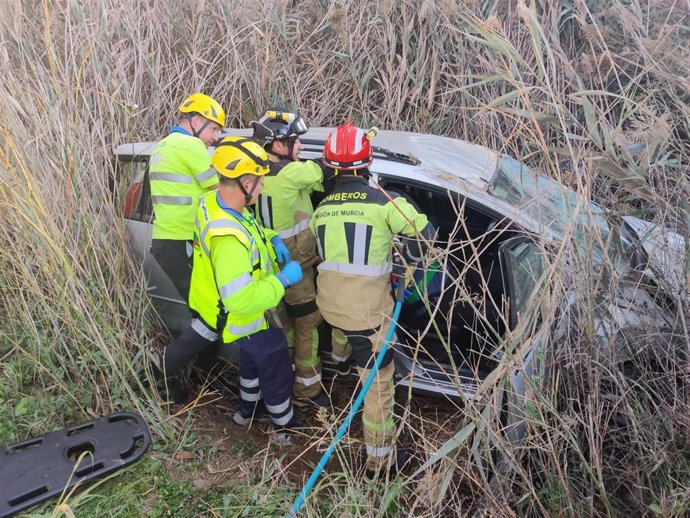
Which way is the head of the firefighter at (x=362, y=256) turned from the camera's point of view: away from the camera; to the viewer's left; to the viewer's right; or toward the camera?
away from the camera

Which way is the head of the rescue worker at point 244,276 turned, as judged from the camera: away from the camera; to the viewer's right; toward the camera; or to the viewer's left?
to the viewer's right

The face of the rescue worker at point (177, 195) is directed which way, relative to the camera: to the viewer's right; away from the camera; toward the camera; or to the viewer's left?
to the viewer's right

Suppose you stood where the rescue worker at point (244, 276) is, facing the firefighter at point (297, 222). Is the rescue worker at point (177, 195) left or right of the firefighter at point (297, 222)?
left

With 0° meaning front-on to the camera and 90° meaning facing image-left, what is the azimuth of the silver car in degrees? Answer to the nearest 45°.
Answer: approximately 315°

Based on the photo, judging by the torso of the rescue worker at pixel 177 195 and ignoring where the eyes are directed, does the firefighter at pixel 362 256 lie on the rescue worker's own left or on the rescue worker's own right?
on the rescue worker's own right
